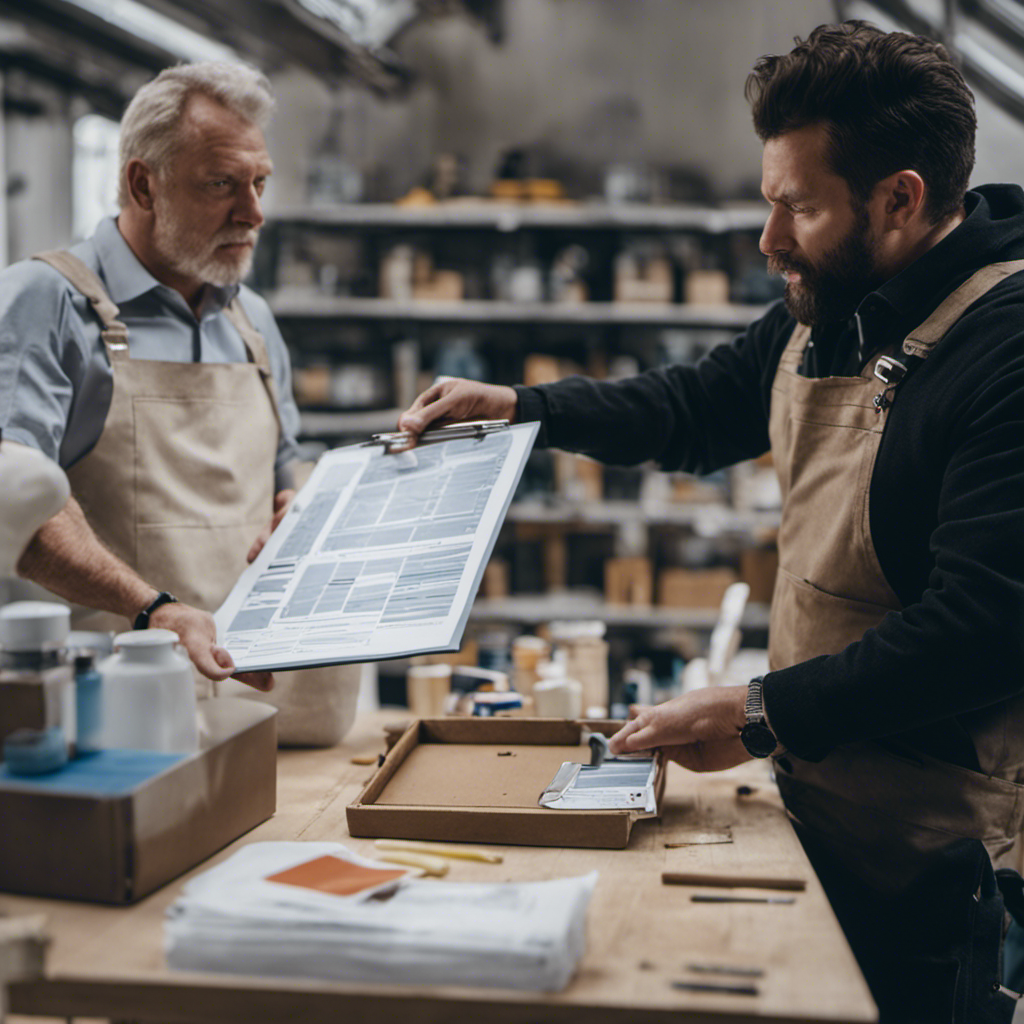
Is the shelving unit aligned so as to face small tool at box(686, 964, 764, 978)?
yes

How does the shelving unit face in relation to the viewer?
toward the camera

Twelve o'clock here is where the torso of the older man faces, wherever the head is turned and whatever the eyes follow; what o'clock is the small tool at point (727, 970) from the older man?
The small tool is roughly at 1 o'clock from the older man.

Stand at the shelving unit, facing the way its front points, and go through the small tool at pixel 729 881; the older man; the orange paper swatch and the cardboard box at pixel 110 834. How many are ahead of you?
4

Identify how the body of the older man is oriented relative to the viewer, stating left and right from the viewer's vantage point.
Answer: facing the viewer and to the right of the viewer

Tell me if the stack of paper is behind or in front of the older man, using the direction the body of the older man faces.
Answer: in front

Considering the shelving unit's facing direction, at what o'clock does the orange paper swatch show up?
The orange paper swatch is roughly at 12 o'clock from the shelving unit.

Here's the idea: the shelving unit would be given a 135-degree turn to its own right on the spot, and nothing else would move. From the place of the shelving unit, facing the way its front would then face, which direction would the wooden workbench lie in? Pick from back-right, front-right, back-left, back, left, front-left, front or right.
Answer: back-left

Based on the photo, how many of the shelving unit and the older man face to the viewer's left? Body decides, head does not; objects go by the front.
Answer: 0

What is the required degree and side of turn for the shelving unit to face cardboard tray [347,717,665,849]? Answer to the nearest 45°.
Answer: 0° — it already faces it

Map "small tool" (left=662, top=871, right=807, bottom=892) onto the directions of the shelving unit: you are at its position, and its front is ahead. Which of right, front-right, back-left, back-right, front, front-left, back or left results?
front

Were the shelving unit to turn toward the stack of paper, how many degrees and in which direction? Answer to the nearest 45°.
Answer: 0° — it already faces it

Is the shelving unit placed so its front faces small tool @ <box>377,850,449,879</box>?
yes

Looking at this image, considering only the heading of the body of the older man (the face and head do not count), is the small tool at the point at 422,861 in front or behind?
in front

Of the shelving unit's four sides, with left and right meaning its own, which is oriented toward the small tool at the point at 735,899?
front

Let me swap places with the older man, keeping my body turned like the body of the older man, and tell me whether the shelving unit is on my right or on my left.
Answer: on my left
